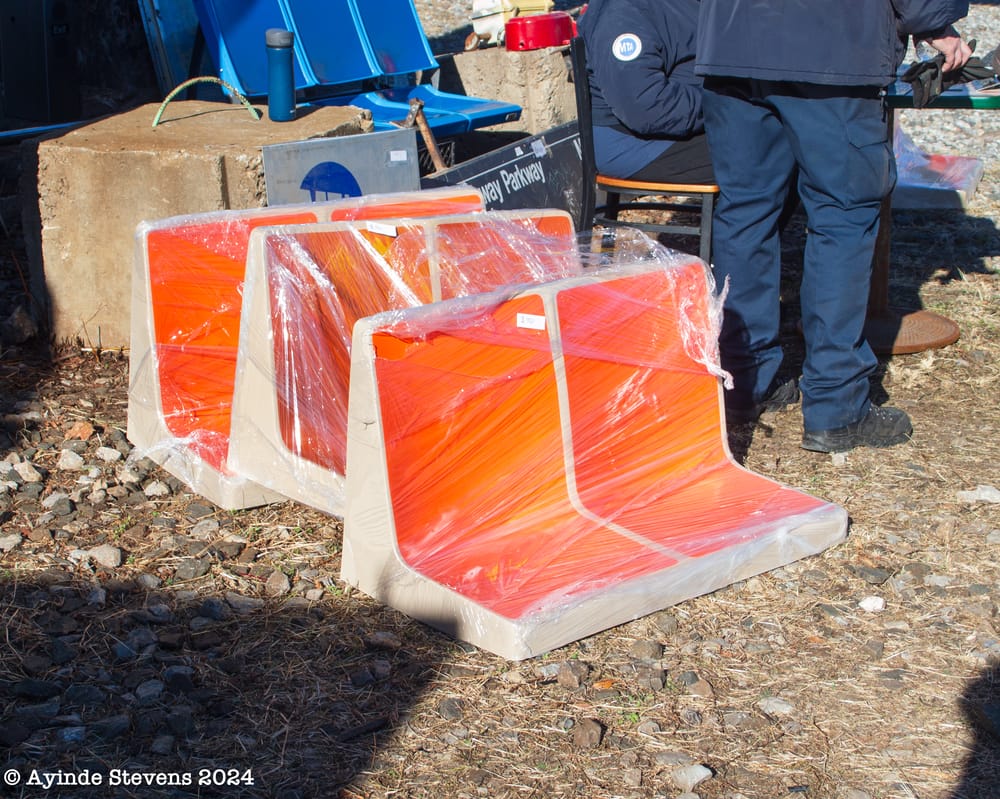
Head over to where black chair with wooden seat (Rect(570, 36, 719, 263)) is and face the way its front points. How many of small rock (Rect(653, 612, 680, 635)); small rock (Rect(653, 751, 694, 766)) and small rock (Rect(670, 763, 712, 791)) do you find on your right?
3

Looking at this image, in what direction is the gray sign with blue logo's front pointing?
toward the camera

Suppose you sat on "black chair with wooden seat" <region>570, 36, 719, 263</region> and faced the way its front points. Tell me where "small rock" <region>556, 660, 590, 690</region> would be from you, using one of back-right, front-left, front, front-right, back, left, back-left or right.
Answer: right

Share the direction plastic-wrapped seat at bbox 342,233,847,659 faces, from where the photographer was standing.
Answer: facing the viewer and to the right of the viewer

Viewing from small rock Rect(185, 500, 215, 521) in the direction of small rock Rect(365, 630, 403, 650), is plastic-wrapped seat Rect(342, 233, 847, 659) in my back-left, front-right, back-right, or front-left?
front-left

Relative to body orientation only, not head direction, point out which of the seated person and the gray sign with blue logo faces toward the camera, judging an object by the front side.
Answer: the gray sign with blue logo

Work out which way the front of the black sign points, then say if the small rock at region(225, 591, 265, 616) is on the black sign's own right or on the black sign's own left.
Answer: on the black sign's own right

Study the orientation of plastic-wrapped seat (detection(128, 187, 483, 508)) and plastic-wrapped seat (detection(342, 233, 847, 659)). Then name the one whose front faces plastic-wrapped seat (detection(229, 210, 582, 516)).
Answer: plastic-wrapped seat (detection(128, 187, 483, 508))

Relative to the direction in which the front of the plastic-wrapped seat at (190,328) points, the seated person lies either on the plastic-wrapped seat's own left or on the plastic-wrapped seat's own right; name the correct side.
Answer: on the plastic-wrapped seat's own left

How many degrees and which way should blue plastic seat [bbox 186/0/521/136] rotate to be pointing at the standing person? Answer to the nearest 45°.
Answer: approximately 45° to its right

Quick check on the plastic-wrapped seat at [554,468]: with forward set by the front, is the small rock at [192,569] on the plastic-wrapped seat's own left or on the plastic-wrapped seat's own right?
on the plastic-wrapped seat's own right

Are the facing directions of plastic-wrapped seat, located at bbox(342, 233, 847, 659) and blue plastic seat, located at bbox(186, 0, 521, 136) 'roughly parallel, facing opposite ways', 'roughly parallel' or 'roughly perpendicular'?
roughly parallel

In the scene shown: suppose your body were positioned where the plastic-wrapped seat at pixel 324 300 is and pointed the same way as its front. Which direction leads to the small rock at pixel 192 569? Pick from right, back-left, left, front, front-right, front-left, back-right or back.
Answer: right

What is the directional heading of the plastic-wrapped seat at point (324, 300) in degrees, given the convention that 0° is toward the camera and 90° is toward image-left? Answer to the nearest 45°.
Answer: approximately 315°

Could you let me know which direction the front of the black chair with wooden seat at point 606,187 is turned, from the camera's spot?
facing to the right of the viewer

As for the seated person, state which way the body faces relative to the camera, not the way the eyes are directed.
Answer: to the viewer's right

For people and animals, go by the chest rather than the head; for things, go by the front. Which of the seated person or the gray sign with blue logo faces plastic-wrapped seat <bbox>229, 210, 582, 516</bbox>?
the gray sign with blue logo
